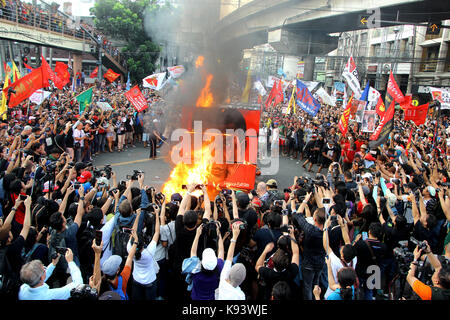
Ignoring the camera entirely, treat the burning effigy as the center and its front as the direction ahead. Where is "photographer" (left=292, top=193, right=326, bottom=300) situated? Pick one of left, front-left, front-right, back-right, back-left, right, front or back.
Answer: front

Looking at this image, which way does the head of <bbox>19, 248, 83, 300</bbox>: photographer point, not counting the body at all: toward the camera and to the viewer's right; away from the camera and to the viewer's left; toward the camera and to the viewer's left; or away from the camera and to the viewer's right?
away from the camera and to the viewer's right

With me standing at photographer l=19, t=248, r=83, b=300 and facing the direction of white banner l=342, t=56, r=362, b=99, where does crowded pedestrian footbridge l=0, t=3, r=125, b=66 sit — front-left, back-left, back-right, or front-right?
front-left

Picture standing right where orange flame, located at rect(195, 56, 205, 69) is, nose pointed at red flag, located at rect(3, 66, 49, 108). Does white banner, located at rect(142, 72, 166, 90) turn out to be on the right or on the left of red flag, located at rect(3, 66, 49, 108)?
right

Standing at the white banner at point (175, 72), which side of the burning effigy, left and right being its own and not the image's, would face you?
back

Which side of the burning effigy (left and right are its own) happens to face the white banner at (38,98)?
right

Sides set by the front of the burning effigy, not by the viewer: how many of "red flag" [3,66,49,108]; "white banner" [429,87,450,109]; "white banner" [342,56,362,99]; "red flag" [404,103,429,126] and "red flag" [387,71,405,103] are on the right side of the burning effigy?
1

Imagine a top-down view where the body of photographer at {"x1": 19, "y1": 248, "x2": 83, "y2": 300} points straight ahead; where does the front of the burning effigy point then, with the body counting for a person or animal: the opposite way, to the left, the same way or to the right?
the opposite way

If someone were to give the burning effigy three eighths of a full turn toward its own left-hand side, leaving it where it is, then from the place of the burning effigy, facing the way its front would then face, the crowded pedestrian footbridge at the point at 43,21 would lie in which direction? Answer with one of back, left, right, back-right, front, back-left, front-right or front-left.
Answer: left

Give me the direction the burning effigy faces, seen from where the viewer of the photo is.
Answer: facing the viewer

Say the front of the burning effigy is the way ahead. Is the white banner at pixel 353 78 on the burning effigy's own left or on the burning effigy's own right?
on the burning effigy's own left

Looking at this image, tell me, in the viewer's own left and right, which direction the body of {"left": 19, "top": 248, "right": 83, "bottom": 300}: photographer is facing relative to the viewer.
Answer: facing away from the viewer and to the right of the viewer

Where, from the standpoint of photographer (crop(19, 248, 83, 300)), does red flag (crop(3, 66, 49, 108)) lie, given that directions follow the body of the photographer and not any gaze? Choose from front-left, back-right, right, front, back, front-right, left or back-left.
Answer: front-left

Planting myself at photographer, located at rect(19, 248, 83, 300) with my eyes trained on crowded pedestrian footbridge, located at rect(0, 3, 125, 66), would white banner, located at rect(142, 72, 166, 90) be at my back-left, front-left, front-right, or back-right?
front-right

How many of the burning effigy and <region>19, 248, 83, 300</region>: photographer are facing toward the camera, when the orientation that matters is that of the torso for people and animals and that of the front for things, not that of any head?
1

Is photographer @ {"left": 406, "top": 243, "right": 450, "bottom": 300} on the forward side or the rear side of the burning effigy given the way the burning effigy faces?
on the forward side
